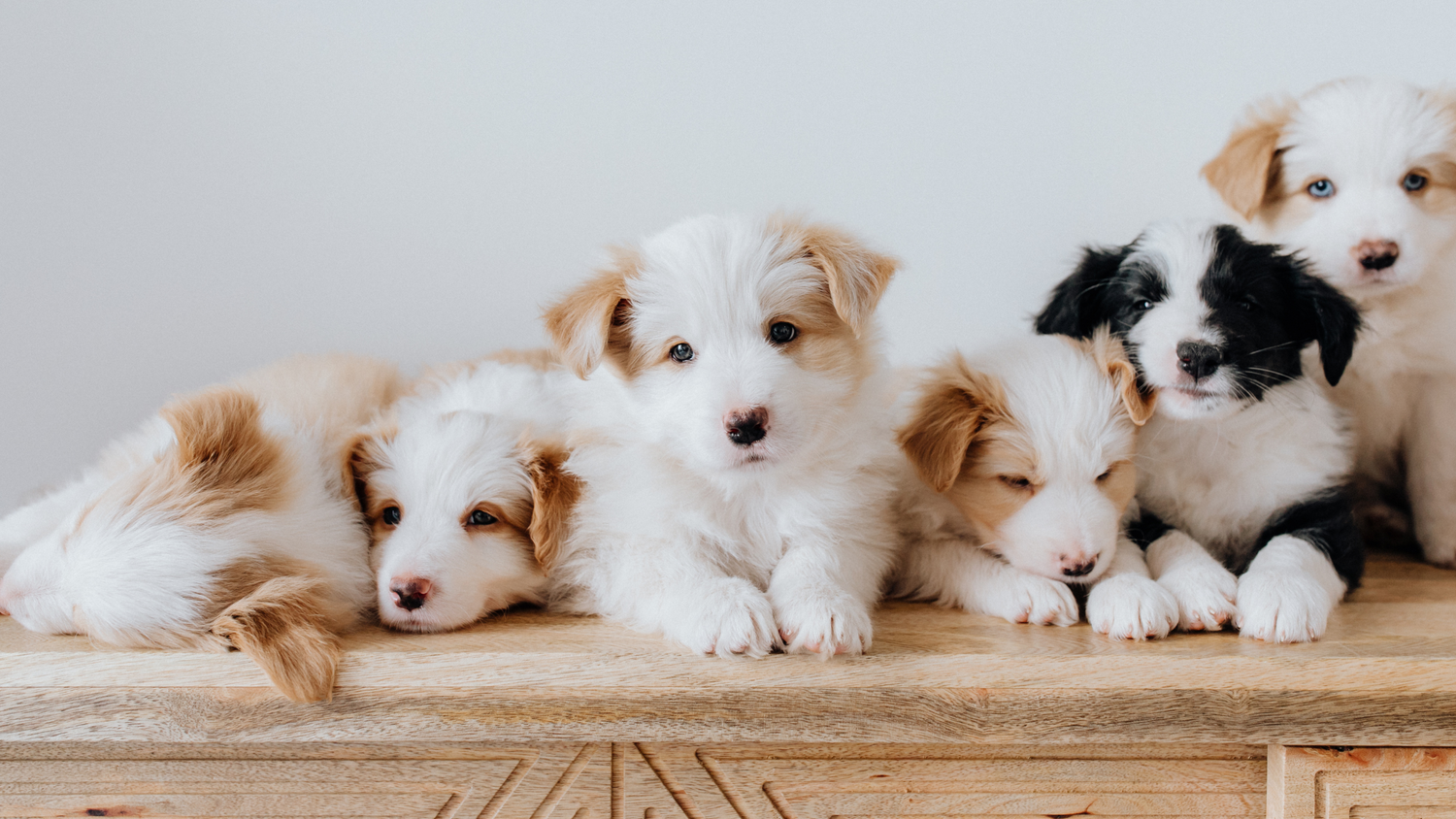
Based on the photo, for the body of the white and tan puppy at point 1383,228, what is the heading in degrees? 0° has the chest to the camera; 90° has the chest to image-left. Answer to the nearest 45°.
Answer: approximately 0°

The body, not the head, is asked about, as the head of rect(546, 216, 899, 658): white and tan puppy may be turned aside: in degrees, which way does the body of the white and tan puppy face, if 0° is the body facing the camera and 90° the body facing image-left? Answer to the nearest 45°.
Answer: approximately 0°

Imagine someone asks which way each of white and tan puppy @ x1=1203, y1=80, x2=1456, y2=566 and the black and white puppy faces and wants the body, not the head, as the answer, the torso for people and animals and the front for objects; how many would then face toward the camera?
2

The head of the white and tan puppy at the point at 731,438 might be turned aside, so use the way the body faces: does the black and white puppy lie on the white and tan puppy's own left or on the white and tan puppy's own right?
on the white and tan puppy's own left

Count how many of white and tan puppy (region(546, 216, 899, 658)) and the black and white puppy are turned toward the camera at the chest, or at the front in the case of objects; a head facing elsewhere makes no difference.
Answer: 2

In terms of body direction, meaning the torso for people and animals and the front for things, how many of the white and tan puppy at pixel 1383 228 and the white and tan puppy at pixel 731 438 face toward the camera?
2
